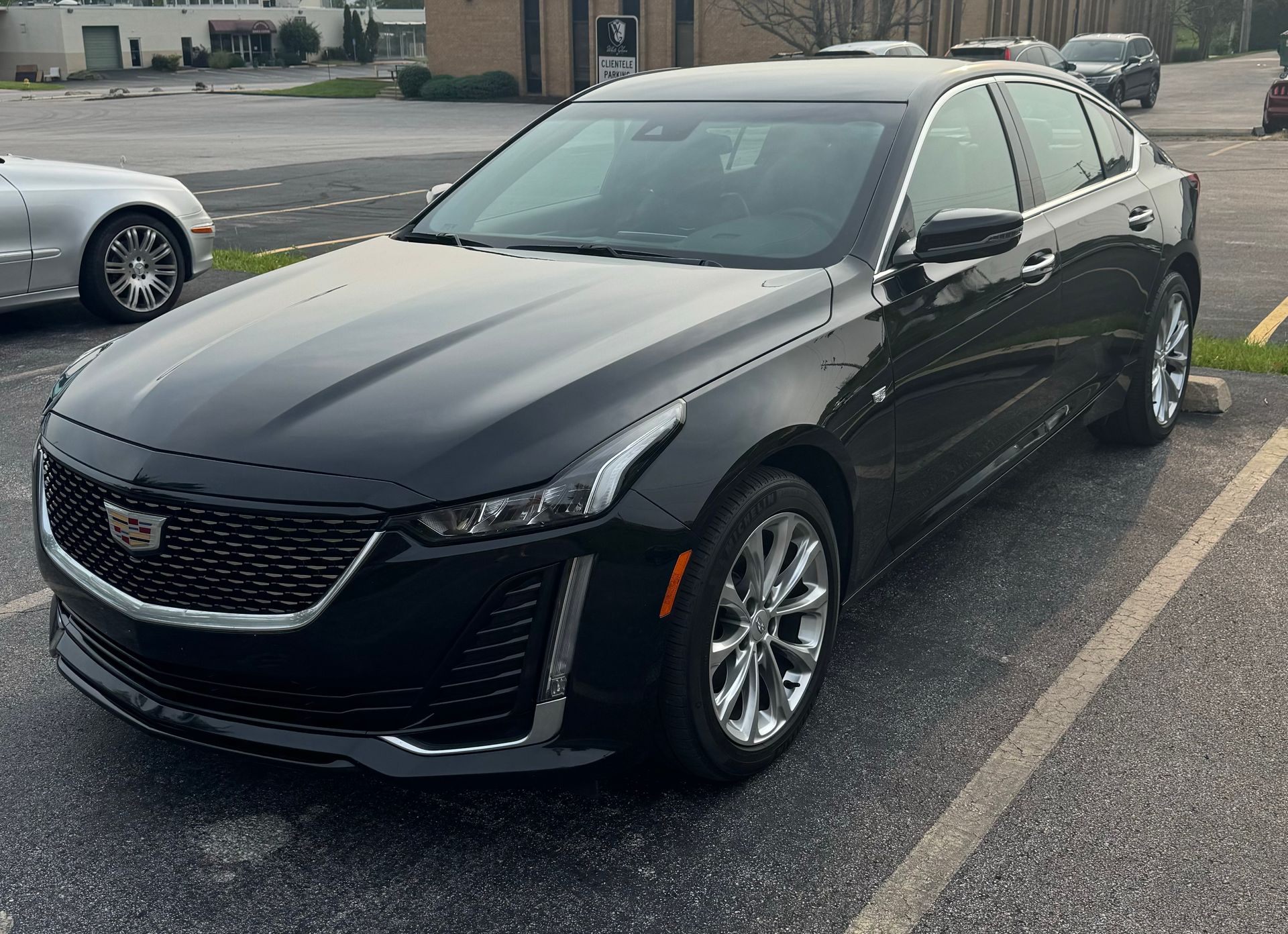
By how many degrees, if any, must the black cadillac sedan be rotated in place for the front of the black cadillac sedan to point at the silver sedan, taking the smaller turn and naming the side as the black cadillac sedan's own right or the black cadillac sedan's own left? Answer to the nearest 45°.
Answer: approximately 90° to the black cadillac sedan's own right

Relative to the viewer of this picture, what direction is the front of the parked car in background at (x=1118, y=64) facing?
facing the viewer and to the left of the viewer

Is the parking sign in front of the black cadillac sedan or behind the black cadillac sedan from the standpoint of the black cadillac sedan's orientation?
behind

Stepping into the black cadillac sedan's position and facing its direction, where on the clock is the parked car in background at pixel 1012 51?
The parked car in background is roughly at 5 o'clock from the black cadillac sedan.

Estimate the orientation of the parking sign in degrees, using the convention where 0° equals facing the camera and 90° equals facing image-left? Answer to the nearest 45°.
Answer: approximately 0°

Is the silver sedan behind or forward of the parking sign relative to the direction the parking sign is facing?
forward

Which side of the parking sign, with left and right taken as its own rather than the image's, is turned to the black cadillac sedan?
front

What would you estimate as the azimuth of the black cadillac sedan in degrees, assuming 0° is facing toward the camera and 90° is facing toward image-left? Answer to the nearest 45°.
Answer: approximately 45°

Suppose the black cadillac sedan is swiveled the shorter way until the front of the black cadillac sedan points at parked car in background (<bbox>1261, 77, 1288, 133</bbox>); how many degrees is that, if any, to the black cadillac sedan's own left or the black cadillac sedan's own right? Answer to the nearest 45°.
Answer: approximately 180°
